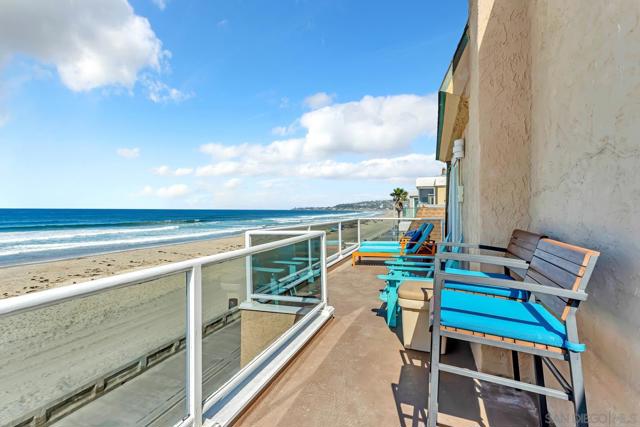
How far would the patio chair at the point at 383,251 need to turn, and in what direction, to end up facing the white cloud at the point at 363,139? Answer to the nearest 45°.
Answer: approximately 90° to its right

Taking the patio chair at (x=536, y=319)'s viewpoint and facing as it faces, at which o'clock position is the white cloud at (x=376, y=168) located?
The white cloud is roughly at 2 o'clock from the patio chair.

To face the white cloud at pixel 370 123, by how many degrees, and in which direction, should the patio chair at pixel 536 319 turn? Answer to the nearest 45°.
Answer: approximately 45° to its right

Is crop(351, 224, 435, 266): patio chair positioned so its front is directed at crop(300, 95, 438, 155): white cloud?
no

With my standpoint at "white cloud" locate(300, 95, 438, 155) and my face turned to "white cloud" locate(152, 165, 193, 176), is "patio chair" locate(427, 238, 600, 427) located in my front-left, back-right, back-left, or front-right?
back-left

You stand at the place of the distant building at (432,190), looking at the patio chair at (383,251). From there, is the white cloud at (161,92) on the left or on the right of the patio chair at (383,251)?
right

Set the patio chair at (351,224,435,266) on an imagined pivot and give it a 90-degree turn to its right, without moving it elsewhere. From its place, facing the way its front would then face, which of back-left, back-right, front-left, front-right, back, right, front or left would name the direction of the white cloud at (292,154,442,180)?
front

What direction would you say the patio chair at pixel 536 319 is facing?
to the viewer's left

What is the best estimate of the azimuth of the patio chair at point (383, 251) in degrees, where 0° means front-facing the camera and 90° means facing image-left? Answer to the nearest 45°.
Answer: approximately 90°

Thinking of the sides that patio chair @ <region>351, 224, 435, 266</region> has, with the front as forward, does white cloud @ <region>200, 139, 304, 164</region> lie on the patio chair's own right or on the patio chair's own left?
on the patio chair's own right

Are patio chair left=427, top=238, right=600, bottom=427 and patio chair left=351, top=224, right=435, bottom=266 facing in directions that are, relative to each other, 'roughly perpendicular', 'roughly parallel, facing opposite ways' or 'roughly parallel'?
roughly parallel

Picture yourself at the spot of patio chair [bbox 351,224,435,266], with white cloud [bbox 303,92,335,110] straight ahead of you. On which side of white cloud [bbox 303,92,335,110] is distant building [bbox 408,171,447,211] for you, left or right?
right

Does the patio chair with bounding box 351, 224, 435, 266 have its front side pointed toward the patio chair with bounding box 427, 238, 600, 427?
no

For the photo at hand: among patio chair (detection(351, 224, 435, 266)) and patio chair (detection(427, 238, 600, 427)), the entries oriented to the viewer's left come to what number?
2

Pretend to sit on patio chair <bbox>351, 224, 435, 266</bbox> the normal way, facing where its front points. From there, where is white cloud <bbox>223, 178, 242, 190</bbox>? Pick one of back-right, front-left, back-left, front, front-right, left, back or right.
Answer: front-right
